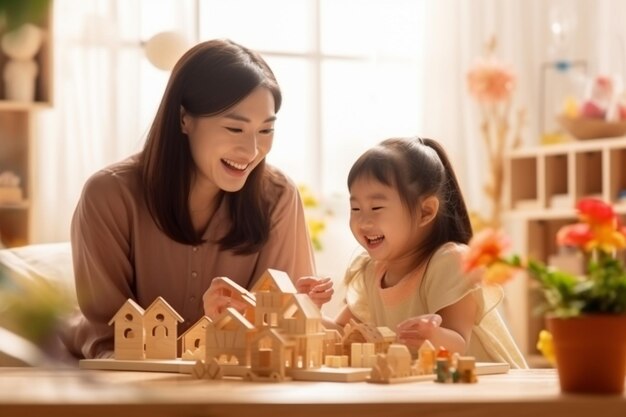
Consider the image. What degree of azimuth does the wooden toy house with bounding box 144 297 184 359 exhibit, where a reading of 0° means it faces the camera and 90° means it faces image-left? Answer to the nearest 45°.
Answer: approximately 0°

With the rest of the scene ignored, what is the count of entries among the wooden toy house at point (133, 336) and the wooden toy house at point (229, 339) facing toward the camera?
2

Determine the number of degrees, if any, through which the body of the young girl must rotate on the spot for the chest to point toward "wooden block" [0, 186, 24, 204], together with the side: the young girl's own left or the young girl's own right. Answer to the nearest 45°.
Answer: approximately 90° to the young girl's own right

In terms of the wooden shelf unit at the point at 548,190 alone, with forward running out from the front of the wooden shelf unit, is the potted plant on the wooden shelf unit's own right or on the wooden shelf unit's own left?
on the wooden shelf unit's own left

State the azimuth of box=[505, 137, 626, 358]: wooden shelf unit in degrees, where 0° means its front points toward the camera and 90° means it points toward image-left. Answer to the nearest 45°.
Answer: approximately 45°

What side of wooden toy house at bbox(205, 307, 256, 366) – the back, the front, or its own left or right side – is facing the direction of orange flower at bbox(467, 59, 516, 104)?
back

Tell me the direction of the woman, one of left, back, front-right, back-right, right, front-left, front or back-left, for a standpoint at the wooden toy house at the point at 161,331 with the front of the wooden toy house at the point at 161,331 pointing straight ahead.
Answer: back
